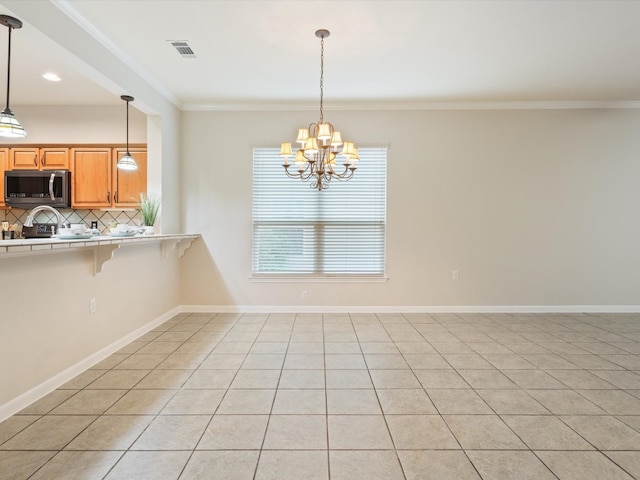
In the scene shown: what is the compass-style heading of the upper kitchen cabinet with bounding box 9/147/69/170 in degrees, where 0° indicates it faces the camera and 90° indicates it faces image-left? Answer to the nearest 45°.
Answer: approximately 0°

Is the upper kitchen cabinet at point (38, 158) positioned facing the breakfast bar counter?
yes

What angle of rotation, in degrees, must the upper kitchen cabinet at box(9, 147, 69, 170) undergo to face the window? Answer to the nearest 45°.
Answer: approximately 45° to its left

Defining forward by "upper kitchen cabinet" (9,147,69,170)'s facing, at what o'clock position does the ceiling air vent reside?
The ceiling air vent is roughly at 11 o'clock from the upper kitchen cabinet.

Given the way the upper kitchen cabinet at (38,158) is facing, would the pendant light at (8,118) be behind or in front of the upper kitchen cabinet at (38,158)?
in front

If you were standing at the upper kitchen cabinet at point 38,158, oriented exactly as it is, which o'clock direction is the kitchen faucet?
The kitchen faucet is roughly at 12 o'clock from the upper kitchen cabinet.

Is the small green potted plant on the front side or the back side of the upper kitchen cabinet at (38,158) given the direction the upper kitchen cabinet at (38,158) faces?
on the front side

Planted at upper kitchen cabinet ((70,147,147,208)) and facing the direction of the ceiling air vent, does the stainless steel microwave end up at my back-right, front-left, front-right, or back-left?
back-right

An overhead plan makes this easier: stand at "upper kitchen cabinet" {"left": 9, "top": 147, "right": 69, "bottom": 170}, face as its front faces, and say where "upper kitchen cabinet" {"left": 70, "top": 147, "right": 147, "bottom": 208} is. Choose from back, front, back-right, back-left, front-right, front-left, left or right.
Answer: front-left

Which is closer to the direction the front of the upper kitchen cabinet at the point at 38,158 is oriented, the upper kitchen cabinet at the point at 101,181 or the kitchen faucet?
the kitchen faucet
